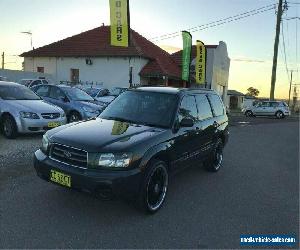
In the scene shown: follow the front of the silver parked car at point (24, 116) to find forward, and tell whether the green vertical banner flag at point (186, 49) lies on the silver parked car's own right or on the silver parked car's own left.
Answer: on the silver parked car's own left

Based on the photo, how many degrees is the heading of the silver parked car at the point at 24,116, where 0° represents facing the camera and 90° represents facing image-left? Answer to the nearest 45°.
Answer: approximately 315°

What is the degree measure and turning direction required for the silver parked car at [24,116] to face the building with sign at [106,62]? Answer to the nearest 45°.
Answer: approximately 135° to its left

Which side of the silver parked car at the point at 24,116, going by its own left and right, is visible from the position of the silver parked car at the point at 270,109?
left
